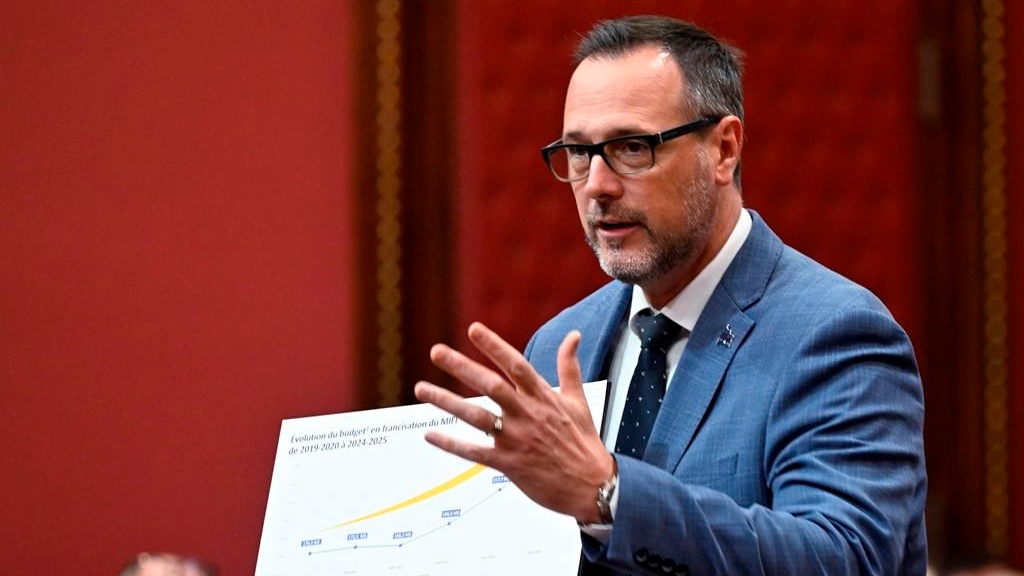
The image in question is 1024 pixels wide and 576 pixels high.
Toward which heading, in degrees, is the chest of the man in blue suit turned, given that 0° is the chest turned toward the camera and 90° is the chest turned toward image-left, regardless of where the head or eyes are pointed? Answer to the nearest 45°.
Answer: approximately 45°

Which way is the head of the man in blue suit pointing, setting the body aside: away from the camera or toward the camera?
toward the camera
